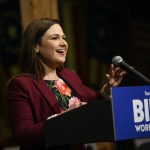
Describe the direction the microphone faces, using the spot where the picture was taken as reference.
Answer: facing to the left of the viewer

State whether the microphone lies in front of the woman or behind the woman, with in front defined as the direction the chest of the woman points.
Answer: in front

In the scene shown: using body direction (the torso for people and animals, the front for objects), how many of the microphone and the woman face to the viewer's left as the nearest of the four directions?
1

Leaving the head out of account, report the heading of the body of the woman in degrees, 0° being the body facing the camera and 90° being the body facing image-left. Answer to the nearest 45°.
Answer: approximately 315°
